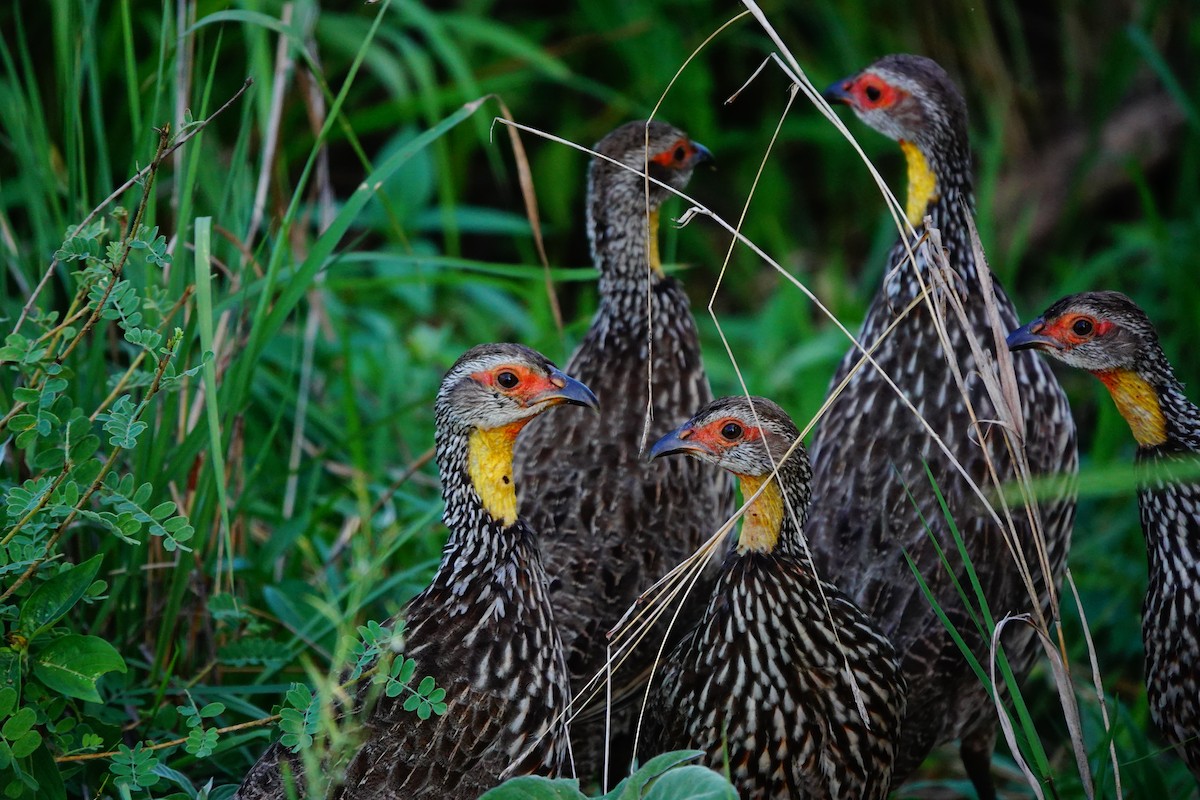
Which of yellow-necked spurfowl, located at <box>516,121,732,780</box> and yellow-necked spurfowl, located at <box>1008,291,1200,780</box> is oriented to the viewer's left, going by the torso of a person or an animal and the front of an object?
yellow-necked spurfowl, located at <box>1008,291,1200,780</box>

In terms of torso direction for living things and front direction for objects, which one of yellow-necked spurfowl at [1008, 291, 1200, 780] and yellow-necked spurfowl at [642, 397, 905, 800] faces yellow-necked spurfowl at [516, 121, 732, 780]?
yellow-necked spurfowl at [1008, 291, 1200, 780]

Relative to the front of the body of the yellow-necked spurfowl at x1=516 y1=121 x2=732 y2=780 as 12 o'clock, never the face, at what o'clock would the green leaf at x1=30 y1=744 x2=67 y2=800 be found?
The green leaf is roughly at 6 o'clock from the yellow-necked spurfowl.

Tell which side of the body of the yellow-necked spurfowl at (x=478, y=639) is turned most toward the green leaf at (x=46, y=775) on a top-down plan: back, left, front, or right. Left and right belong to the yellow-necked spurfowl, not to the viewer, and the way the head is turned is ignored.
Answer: back

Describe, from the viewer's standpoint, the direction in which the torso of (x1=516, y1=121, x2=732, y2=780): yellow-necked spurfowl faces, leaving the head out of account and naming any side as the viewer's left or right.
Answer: facing away from the viewer and to the right of the viewer

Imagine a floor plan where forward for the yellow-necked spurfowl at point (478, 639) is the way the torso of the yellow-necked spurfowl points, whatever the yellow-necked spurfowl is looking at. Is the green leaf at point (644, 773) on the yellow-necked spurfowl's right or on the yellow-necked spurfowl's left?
on the yellow-necked spurfowl's right

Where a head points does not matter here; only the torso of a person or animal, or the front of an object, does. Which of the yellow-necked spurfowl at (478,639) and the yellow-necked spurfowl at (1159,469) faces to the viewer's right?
the yellow-necked spurfowl at (478,639)

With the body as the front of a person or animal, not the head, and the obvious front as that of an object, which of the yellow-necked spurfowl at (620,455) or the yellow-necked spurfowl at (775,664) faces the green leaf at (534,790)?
the yellow-necked spurfowl at (775,664)

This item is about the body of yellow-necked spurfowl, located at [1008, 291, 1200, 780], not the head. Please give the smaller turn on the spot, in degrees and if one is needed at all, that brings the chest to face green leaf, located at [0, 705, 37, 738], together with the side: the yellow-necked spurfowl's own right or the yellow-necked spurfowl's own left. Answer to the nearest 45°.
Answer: approximately 45° to the yellow-necked spurfowl's own left

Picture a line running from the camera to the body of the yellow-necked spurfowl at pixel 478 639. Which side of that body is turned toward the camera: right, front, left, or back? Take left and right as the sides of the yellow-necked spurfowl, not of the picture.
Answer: right

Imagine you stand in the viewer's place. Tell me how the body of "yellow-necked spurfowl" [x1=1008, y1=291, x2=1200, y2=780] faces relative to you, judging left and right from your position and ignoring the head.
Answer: facing to the left of the viewer

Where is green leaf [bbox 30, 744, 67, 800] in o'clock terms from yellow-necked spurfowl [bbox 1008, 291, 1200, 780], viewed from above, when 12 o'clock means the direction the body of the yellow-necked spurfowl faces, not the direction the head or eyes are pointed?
The green leaf is roughly at 11 o'clock from the yellow-necked spurfowl.

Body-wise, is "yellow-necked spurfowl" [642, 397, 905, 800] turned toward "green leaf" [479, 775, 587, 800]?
yes

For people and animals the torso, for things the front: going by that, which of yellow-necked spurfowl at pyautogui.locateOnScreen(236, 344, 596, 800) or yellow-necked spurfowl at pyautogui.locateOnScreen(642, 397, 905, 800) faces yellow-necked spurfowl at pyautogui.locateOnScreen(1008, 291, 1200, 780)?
yellow-necked spurfowl at pyautogui.locateOnScreen(236, 344, 596, 800)
